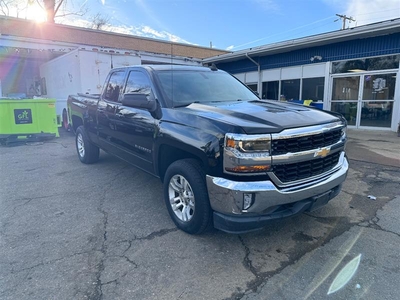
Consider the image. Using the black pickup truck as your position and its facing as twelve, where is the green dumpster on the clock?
The green dumpster is roughly at 6 o'clock from the black pickup truck.

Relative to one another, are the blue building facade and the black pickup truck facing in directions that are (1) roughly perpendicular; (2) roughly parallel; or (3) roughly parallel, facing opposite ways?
roughly perpendicular

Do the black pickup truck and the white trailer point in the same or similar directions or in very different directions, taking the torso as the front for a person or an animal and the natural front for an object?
very different directions

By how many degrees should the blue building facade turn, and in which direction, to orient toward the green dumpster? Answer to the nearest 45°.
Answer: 0° — it already faces it

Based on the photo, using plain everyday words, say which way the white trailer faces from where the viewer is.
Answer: facing away from the viewer and to the left of the viewer

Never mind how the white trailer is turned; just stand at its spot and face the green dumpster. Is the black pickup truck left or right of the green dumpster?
left

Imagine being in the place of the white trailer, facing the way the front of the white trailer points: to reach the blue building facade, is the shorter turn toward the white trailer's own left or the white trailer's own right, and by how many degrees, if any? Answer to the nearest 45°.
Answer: approximately 135° to the white trailer's own right

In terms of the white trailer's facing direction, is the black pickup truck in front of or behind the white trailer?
behind

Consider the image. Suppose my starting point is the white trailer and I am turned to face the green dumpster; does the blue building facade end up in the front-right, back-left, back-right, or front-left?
back-left

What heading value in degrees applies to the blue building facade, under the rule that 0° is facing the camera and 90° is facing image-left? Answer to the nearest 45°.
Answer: approximately 45°

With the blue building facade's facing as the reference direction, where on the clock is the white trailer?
The white trailer is roughly at 1 o'clock from the blue building facade.

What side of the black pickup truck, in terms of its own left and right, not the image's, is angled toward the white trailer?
back
